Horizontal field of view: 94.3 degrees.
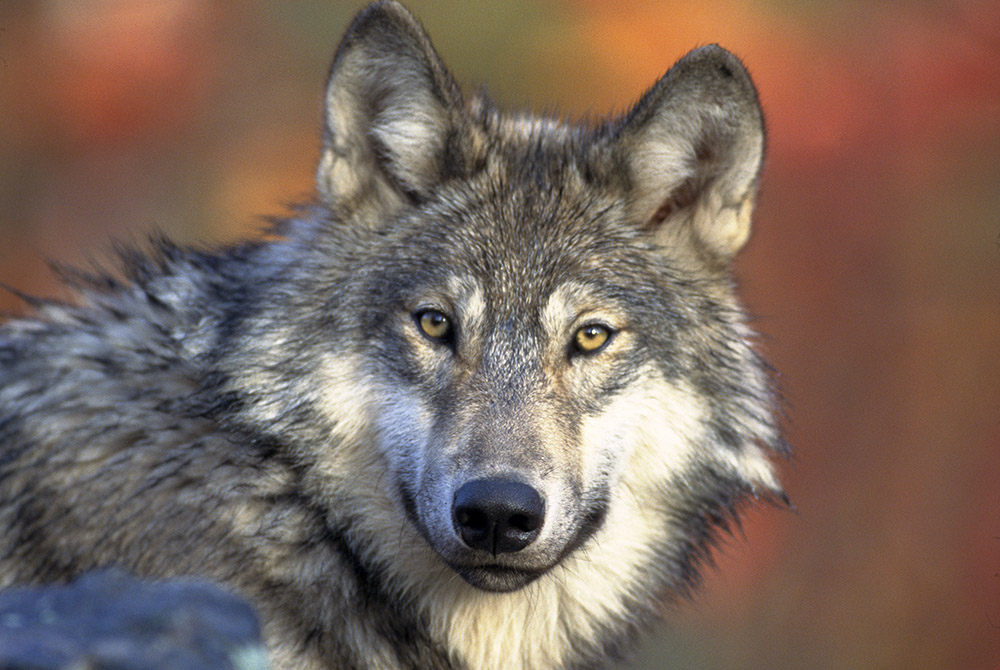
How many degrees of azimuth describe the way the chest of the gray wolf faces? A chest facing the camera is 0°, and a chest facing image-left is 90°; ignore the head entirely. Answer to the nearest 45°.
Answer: approximately 315°
